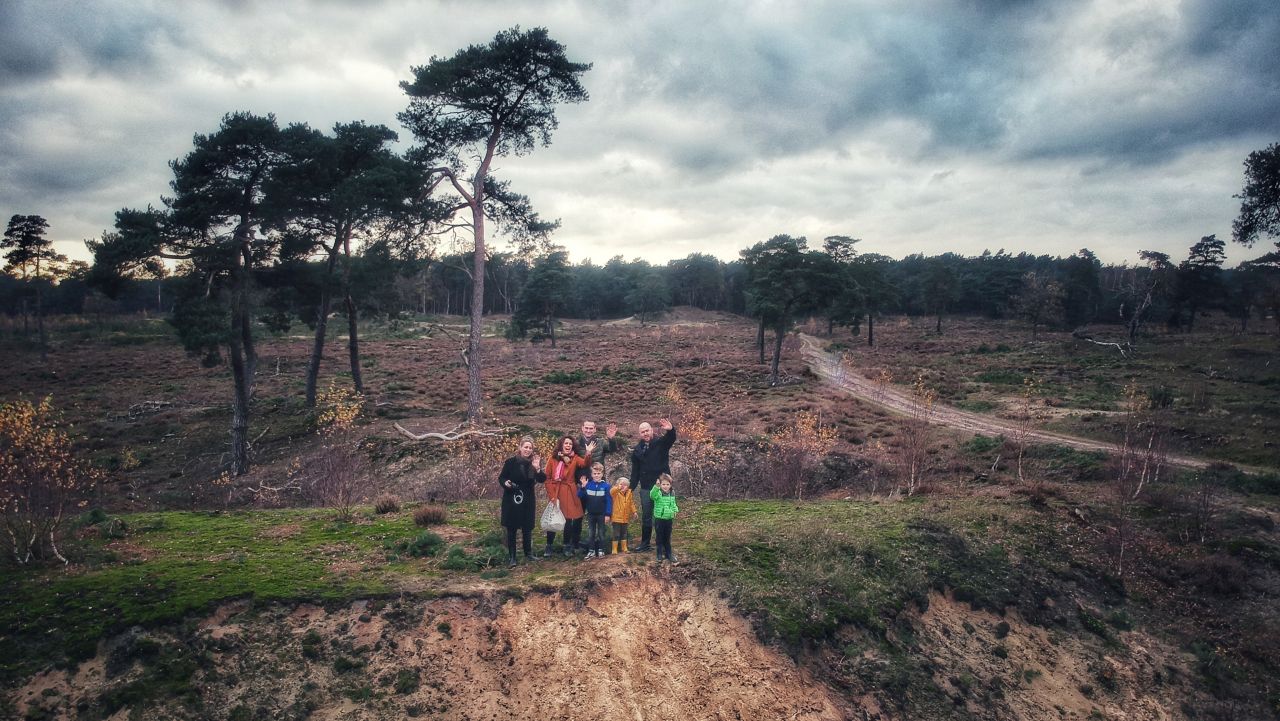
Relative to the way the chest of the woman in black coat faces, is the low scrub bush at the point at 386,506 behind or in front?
behind

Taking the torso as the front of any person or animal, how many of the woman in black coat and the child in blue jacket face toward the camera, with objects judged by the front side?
2

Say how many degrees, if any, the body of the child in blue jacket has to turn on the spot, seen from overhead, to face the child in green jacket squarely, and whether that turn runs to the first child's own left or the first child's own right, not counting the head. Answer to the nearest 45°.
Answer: approximately 90° to the first child's own left

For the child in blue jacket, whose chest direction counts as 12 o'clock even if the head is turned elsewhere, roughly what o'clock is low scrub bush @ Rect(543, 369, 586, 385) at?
The low scrub bush is roughly at 6 o'clock from the child in blue jacket.

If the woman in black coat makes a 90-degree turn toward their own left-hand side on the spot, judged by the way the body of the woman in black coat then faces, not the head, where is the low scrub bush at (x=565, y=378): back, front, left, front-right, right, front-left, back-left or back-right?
left

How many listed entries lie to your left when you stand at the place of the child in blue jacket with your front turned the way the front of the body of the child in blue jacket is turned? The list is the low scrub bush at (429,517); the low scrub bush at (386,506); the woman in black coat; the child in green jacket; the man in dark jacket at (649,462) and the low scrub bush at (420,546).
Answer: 2

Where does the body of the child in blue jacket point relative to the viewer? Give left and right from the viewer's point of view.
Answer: facing the viewer

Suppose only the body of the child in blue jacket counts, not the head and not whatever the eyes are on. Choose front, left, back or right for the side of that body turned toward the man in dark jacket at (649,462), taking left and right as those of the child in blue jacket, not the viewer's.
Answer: left

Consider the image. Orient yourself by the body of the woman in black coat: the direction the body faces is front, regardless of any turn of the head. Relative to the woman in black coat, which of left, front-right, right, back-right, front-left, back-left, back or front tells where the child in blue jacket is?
left

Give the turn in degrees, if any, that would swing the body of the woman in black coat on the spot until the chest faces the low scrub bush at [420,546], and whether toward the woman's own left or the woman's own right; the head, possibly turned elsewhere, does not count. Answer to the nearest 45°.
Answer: approximately 135° to the woman's own right

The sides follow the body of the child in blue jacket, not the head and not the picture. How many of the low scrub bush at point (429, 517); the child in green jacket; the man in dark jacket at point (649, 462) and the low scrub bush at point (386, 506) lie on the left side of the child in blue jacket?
2

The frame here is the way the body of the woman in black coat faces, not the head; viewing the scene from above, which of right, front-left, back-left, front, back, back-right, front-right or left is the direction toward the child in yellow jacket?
left

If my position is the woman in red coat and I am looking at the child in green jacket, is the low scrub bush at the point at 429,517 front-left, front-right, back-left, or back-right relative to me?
back-left
